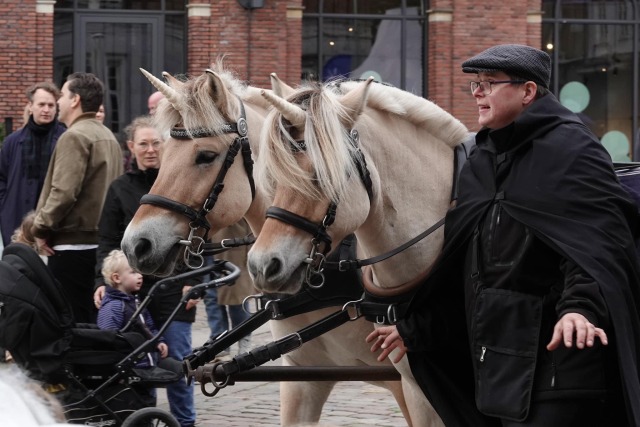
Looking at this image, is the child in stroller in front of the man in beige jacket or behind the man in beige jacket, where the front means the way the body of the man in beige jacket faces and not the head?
behind

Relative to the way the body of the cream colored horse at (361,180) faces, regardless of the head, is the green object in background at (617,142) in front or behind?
behind

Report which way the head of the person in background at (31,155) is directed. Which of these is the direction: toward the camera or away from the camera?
toward the camera
